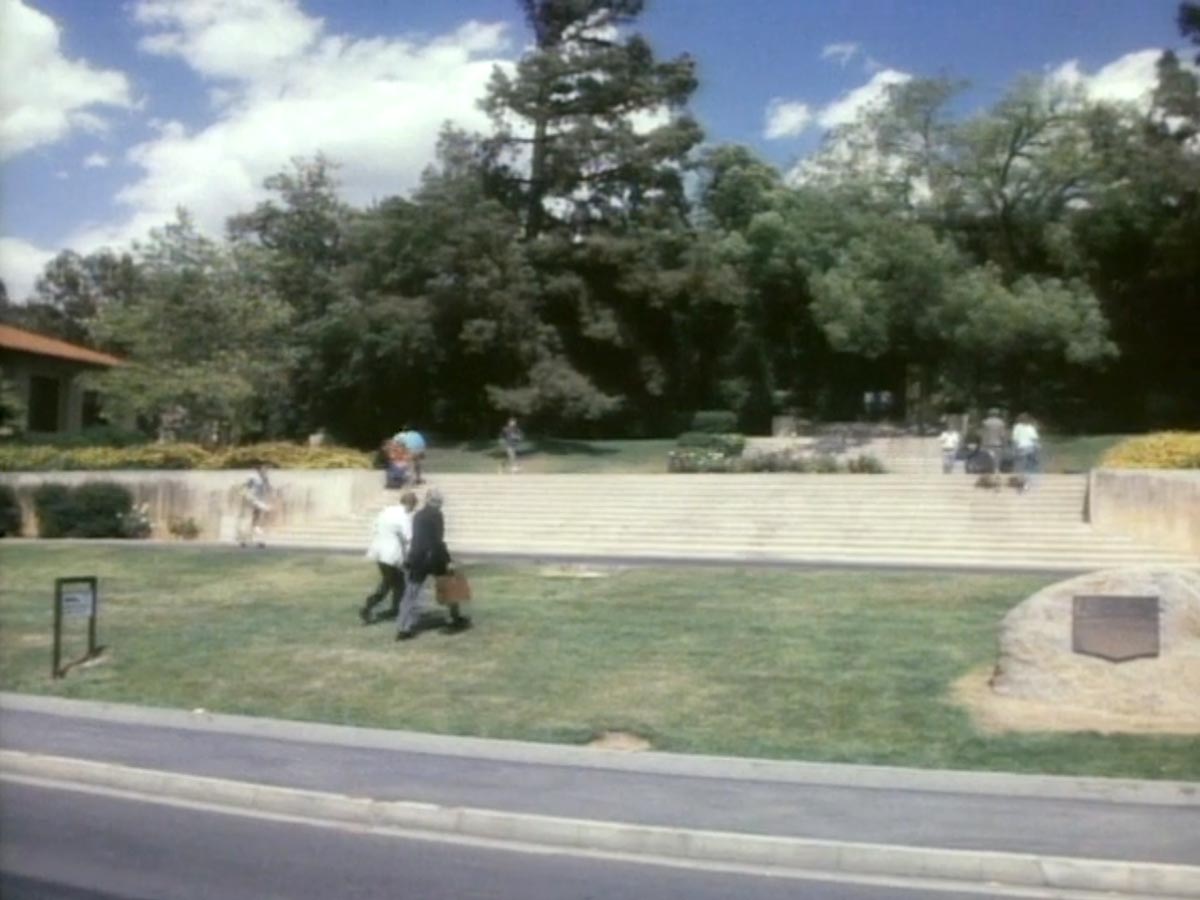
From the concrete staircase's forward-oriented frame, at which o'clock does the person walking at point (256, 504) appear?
The person walking is roughly at 3 o'clock from the concrete staircase.

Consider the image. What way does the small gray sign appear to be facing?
toward the camera

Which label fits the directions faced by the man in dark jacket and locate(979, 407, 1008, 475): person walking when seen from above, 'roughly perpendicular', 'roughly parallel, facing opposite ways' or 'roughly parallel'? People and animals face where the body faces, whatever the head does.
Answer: roughly perpendicular

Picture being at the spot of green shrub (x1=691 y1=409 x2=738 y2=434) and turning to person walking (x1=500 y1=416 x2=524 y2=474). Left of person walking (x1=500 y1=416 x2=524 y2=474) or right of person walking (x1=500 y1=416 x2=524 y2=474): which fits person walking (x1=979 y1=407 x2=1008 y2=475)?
left

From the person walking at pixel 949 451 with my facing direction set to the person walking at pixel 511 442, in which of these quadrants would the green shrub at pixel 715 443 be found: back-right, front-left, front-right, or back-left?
front-right

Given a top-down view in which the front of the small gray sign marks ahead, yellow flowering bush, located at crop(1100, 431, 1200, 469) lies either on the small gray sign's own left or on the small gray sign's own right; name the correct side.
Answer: on the small gray sign's own left

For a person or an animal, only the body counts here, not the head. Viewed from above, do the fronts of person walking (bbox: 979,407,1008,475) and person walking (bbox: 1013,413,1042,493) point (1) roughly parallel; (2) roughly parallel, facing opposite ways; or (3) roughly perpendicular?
roughly parallel

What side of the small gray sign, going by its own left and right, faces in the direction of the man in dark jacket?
left

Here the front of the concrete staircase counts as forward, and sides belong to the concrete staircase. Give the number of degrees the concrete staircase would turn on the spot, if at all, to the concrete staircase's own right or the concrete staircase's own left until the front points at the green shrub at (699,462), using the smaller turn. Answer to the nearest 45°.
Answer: approximately 180°

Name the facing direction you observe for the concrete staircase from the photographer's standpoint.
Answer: facing the viewer

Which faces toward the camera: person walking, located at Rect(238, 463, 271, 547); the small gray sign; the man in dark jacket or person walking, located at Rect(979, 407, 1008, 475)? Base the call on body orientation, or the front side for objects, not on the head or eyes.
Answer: the small gray sign

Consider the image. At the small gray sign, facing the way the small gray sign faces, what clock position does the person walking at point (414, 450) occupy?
The person walking is roughly at 7 o'clock from the small gray sign.

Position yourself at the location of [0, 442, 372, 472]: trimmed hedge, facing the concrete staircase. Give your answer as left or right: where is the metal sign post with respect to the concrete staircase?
right
